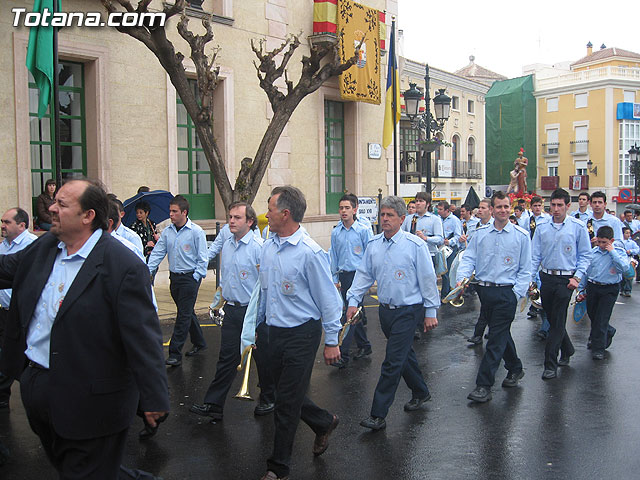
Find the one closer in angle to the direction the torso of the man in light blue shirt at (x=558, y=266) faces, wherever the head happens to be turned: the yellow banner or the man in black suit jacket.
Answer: the man in black suit jacket

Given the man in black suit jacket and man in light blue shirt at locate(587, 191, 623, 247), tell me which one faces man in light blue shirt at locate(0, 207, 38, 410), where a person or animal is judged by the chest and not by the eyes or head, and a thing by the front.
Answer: man in light blue shirt at locate(587, 191, 623, 247)

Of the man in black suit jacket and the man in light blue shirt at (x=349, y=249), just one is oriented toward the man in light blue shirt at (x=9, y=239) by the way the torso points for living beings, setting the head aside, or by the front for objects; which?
the man in light blue shirt at (x=349, y=249)

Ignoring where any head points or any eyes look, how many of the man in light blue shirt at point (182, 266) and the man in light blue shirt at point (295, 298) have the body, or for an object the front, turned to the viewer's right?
0

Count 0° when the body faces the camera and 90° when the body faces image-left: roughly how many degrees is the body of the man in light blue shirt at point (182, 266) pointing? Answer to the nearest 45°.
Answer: approximately 45°
